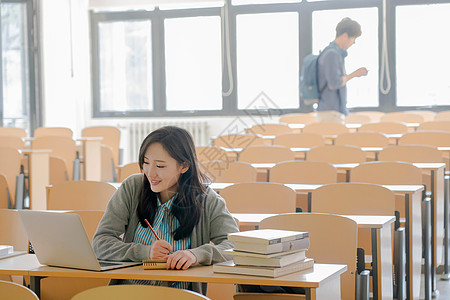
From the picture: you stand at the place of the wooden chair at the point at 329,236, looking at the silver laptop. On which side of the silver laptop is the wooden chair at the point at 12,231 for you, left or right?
right

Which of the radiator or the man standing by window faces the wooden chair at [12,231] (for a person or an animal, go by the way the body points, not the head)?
the radiator

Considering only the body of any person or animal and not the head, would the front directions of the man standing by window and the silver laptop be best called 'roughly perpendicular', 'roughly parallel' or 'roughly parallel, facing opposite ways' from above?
roughly perpendicular

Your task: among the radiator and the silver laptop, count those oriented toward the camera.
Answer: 1

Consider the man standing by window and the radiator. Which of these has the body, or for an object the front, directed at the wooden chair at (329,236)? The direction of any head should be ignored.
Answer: the radiator

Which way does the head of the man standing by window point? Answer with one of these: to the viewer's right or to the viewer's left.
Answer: to the viewer's right

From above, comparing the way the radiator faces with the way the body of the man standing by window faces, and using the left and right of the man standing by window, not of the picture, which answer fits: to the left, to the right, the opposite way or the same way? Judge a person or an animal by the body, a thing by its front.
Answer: to the right

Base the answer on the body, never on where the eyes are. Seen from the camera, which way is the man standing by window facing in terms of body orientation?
to the viewer's right

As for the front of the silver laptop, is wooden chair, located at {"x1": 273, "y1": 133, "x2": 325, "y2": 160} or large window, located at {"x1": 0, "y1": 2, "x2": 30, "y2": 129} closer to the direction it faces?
the wooden chair

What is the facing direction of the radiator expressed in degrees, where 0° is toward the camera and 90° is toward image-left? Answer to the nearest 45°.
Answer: approximately 0°

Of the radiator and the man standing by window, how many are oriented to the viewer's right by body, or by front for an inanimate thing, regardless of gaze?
1

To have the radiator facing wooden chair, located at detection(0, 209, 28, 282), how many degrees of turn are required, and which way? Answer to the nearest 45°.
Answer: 0° — it already faces it

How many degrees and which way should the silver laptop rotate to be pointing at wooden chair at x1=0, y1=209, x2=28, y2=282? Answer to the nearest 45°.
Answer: approximately 45° to its left

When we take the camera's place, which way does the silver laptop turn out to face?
facing away from the viewer and to the right of the viewer
